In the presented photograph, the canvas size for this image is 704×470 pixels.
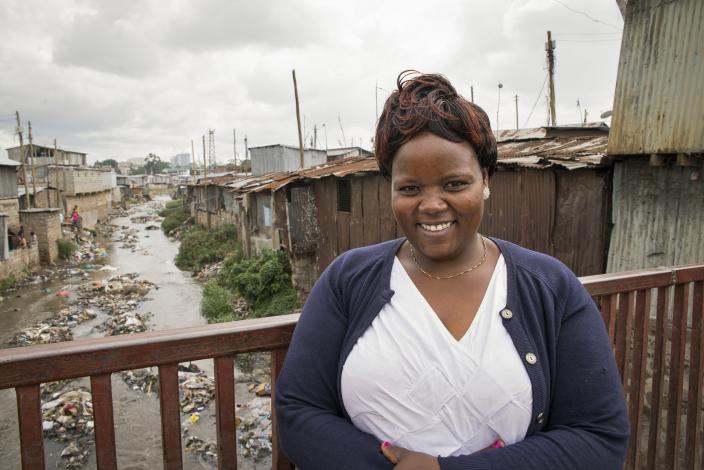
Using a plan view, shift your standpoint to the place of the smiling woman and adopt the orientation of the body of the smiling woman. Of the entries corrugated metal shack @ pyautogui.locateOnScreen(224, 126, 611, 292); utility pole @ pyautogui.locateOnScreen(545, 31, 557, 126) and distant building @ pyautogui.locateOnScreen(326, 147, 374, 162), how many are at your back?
3

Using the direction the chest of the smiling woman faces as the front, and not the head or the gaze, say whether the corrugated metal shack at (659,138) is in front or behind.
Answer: behind

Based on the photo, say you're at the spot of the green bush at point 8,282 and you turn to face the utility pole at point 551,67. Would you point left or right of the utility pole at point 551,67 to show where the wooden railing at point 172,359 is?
right

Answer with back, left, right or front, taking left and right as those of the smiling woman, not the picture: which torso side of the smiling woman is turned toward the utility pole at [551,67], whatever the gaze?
back

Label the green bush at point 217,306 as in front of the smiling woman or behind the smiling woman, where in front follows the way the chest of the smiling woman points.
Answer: behind

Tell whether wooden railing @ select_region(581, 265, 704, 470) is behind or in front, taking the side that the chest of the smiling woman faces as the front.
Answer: behind

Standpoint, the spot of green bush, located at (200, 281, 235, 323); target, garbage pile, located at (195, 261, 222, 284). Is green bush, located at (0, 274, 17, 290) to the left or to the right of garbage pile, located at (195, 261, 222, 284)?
left

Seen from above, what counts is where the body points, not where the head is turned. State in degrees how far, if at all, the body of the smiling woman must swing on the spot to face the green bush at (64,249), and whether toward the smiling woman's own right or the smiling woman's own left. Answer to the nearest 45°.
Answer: approximately 135° to the smiling woman's own right

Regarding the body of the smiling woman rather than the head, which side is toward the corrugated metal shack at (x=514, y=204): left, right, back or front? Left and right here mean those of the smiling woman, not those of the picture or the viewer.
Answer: back

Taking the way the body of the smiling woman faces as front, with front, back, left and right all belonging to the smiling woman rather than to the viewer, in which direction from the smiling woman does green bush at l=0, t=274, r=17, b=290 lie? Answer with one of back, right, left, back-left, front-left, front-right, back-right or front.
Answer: back-right

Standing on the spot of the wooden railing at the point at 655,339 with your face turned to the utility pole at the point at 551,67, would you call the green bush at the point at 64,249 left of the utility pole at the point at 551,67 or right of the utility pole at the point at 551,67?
left

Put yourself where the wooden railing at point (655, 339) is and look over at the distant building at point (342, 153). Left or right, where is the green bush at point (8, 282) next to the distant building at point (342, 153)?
left

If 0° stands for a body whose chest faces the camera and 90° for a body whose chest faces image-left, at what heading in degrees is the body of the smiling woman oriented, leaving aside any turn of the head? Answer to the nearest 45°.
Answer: approximately 0°

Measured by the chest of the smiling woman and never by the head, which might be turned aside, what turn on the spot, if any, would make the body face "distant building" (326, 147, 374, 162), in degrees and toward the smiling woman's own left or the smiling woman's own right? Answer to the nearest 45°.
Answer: approximately 180°
